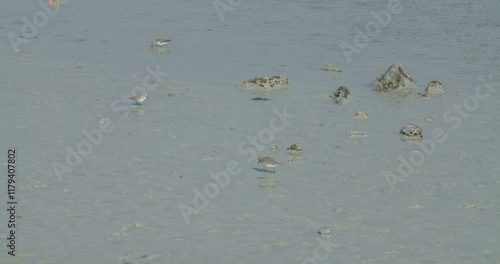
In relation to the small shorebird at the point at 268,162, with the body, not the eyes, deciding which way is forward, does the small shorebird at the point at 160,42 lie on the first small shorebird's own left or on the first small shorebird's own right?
on the first small shorebird's own right

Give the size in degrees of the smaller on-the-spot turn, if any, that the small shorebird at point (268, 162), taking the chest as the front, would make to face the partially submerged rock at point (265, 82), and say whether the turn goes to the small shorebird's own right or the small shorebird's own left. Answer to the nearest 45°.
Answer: approximately 90° to the small shorebird's own right

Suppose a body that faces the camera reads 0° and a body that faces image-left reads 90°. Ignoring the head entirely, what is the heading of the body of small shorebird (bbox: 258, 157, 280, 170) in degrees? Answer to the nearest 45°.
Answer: approximately 90°
